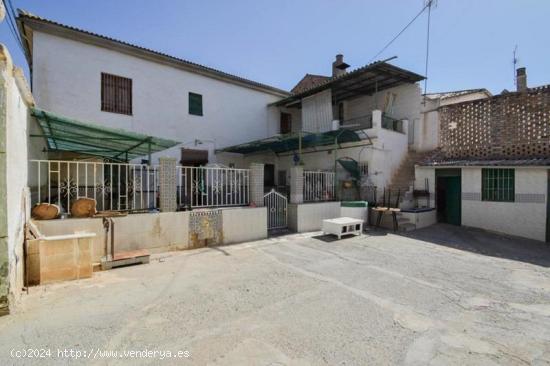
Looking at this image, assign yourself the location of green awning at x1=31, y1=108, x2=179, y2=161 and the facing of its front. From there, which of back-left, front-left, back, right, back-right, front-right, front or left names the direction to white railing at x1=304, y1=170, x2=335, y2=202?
front-left

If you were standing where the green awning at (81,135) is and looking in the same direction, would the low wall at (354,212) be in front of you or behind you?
in front

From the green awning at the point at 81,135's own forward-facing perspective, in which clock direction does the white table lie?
The white table is roughly at 11 o'clock from the green awning.

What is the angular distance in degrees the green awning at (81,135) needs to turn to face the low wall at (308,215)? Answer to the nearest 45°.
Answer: approximately 45° to its left

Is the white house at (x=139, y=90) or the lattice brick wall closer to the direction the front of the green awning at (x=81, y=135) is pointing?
the lattice brick wall

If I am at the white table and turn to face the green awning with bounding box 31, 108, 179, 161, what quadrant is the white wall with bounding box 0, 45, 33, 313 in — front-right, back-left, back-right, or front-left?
front-left

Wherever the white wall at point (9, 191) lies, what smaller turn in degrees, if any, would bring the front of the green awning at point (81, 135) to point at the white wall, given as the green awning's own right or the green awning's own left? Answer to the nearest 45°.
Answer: approximately 45° to the green awning's own right

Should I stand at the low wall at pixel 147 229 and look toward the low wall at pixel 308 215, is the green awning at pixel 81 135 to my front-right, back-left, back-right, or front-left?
back-left
